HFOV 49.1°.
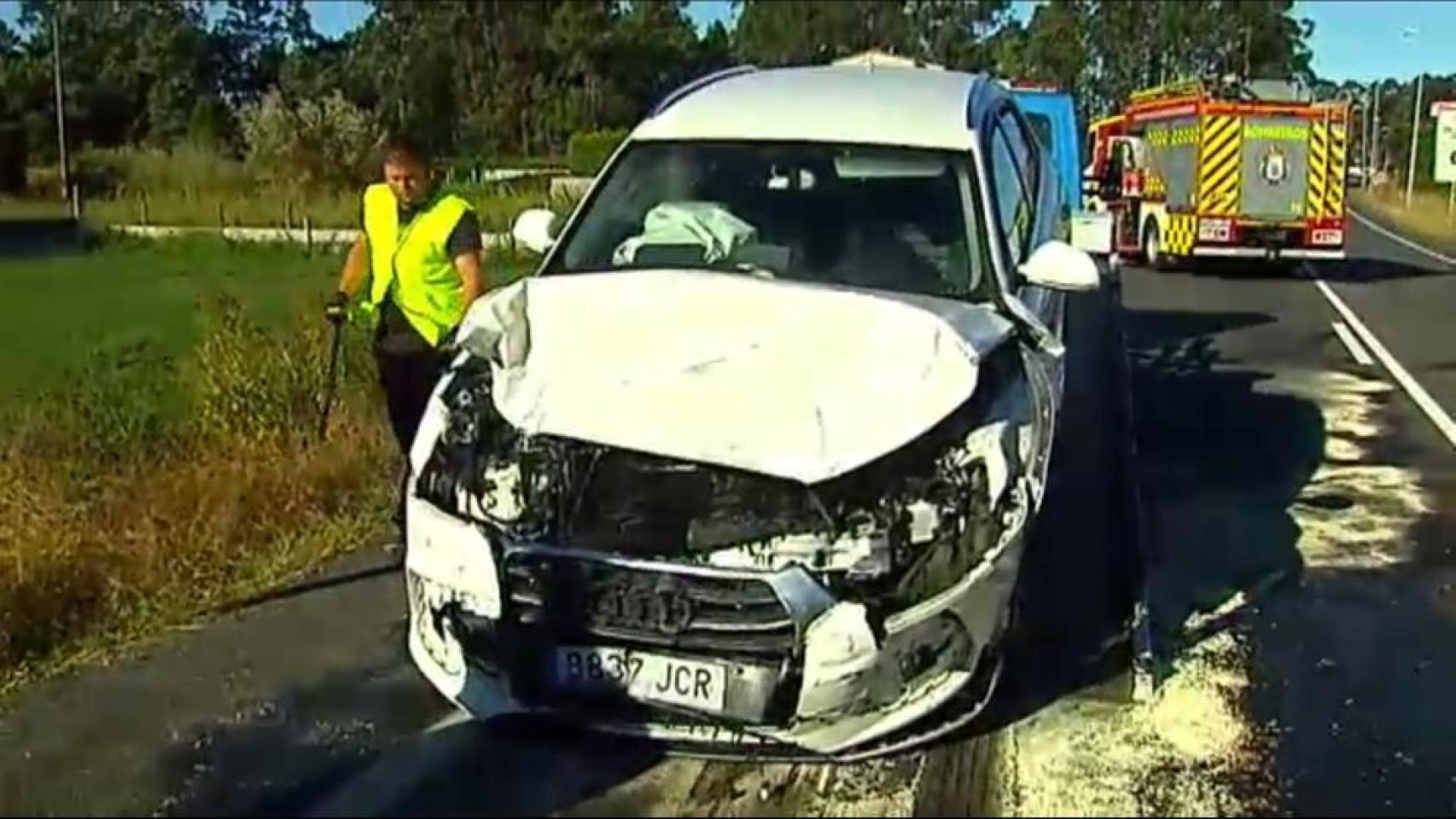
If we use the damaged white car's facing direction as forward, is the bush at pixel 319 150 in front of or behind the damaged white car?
behind

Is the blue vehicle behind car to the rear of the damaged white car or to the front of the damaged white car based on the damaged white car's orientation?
to the rear

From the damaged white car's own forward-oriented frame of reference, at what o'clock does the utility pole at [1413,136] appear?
The utility pole is roughly at 7 o'clock from the damaged white car.

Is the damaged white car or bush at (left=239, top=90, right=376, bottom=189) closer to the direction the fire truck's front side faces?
the bush

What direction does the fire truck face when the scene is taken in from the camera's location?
facing away from the viewer and to the left of the viewer

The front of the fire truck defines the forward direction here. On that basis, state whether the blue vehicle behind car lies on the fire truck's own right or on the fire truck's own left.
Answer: on the fire truck's own left

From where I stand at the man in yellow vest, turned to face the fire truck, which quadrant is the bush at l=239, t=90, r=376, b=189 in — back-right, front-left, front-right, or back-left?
front-left

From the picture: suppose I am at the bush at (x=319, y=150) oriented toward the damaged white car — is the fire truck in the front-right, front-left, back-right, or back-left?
front-left

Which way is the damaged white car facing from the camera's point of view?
toward the camera
